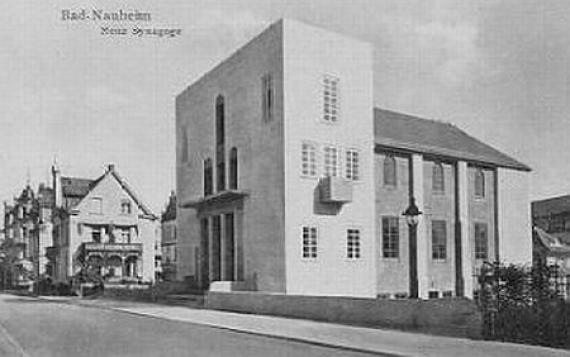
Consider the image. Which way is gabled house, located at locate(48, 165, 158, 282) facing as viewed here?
toward the camera

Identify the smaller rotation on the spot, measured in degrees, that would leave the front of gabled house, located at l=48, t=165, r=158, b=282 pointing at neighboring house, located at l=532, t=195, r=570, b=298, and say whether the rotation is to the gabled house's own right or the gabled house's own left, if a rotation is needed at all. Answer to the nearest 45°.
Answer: approximately 45° to the gabled house's own left

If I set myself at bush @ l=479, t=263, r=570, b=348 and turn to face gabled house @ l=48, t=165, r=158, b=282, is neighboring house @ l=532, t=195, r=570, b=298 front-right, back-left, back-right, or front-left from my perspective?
front-right

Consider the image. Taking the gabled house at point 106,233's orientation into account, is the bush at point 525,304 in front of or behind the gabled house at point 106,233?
in front

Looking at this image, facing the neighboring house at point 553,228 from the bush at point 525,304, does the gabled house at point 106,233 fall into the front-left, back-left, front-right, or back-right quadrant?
front-left

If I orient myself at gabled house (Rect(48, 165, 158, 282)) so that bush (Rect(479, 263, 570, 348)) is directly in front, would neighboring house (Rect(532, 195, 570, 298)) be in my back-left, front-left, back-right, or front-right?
front-left

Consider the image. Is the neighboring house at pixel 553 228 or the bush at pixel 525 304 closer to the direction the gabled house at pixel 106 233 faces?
the bush
